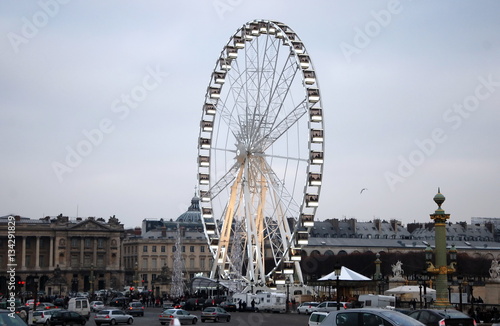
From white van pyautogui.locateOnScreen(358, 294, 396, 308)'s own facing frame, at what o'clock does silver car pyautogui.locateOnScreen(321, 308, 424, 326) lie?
The silver car is roughly at 9 o'clock from the white van.

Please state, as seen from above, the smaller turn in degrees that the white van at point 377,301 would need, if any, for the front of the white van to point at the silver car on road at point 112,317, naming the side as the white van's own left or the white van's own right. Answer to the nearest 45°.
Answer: approximately 45° to the white van's own left

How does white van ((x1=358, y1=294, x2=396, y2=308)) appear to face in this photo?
to the viewer's left

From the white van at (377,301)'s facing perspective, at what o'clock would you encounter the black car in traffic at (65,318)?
The black car in traffic is roughly at 11 o'clock from the white van.
